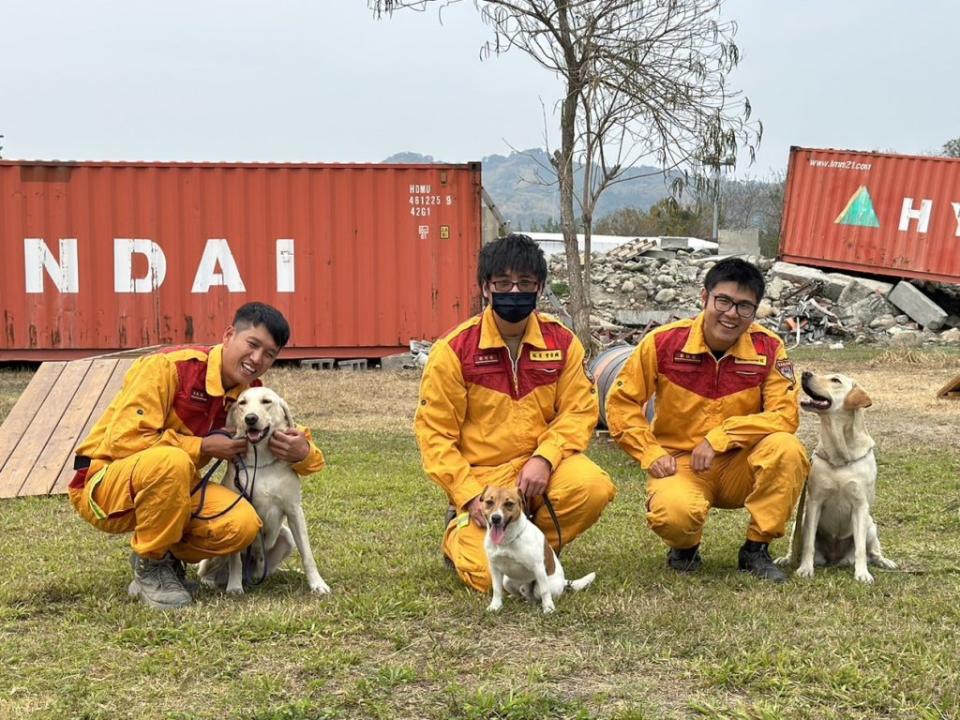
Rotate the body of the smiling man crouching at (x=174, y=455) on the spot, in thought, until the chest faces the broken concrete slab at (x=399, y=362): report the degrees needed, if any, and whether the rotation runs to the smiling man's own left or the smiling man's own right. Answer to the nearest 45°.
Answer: approximately 135° to the smiling man's own left

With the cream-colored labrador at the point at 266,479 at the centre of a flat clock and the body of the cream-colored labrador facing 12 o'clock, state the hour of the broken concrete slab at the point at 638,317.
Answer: The broken concrete slab is roughly at 7 o'clock from the cream-colored labrador.

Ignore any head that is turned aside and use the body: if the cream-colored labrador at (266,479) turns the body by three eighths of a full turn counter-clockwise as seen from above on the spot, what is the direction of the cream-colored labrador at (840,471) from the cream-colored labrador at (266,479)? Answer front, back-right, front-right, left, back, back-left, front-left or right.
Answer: front-right

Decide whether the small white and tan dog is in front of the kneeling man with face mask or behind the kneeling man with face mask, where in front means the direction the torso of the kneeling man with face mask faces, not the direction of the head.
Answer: in front

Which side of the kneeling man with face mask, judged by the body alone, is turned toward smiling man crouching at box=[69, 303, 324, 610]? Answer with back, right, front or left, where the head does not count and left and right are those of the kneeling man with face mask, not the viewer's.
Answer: right

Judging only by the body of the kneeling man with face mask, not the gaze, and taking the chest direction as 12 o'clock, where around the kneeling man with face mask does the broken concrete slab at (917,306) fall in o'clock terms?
The broken concrete slab is roughly at 7 o'clock from the kneeling man with face mask.

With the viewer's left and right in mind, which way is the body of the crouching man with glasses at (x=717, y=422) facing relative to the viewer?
facing the viewer

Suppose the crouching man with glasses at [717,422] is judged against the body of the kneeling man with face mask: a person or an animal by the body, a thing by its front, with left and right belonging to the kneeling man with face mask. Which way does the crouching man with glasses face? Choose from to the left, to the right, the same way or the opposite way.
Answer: the same way

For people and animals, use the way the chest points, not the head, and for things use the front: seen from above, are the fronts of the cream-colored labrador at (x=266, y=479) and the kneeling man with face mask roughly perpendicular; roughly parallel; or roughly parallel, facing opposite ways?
roughly parallel

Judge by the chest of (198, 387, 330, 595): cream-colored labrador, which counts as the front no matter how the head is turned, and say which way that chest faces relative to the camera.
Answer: toward the camera

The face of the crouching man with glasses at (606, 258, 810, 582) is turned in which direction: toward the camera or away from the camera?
toward the camera

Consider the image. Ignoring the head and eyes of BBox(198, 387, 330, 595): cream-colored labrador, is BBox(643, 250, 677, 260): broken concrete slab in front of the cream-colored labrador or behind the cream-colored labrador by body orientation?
behind

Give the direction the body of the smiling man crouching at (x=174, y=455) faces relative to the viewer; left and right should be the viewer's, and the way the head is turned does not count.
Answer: facing the viewer and to the right of the viewer

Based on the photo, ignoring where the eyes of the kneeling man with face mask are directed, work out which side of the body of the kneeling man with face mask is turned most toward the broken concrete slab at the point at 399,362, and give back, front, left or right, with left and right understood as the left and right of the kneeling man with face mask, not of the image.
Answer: back

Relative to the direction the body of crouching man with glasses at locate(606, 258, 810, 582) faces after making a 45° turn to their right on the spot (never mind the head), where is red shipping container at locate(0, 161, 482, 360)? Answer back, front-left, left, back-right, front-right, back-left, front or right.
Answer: right

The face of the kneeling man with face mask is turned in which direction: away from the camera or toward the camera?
toward the camera
